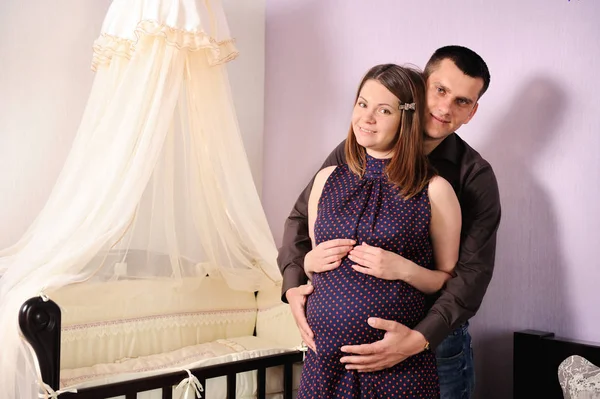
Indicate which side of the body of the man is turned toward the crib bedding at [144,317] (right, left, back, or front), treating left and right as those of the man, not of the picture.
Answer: right

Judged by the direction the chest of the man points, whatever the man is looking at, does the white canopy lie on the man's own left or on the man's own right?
on the man's own right

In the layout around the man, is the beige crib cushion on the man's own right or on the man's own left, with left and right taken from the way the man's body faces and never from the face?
on the man's own right

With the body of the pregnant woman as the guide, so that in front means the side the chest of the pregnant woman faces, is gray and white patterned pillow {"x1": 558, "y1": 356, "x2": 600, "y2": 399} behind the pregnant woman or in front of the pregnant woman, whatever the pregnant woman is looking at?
behind

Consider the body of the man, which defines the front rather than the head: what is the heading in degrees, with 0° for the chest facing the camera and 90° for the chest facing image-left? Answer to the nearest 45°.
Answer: approximately 45°

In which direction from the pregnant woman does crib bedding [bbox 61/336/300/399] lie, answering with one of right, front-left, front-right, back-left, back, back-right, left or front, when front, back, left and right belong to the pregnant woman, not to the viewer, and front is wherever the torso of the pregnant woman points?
right
